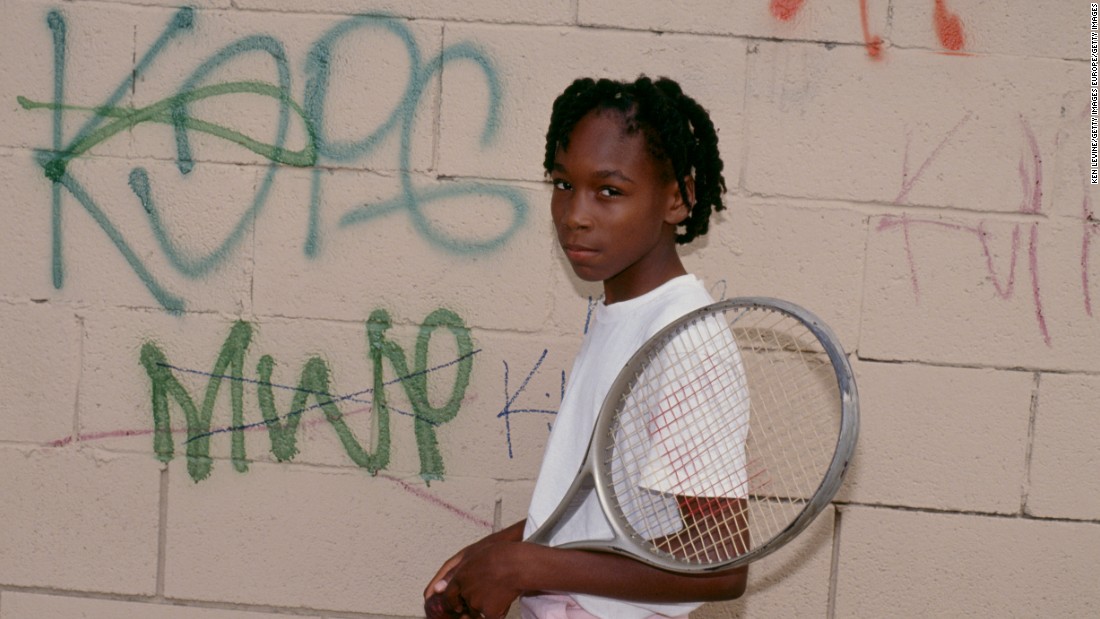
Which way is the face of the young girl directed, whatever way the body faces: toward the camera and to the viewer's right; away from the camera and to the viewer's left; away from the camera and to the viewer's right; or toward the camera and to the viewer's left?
toward the camera and to the viewer's left

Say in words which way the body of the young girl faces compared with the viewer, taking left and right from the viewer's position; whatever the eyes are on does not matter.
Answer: facing to the left of the viewer
